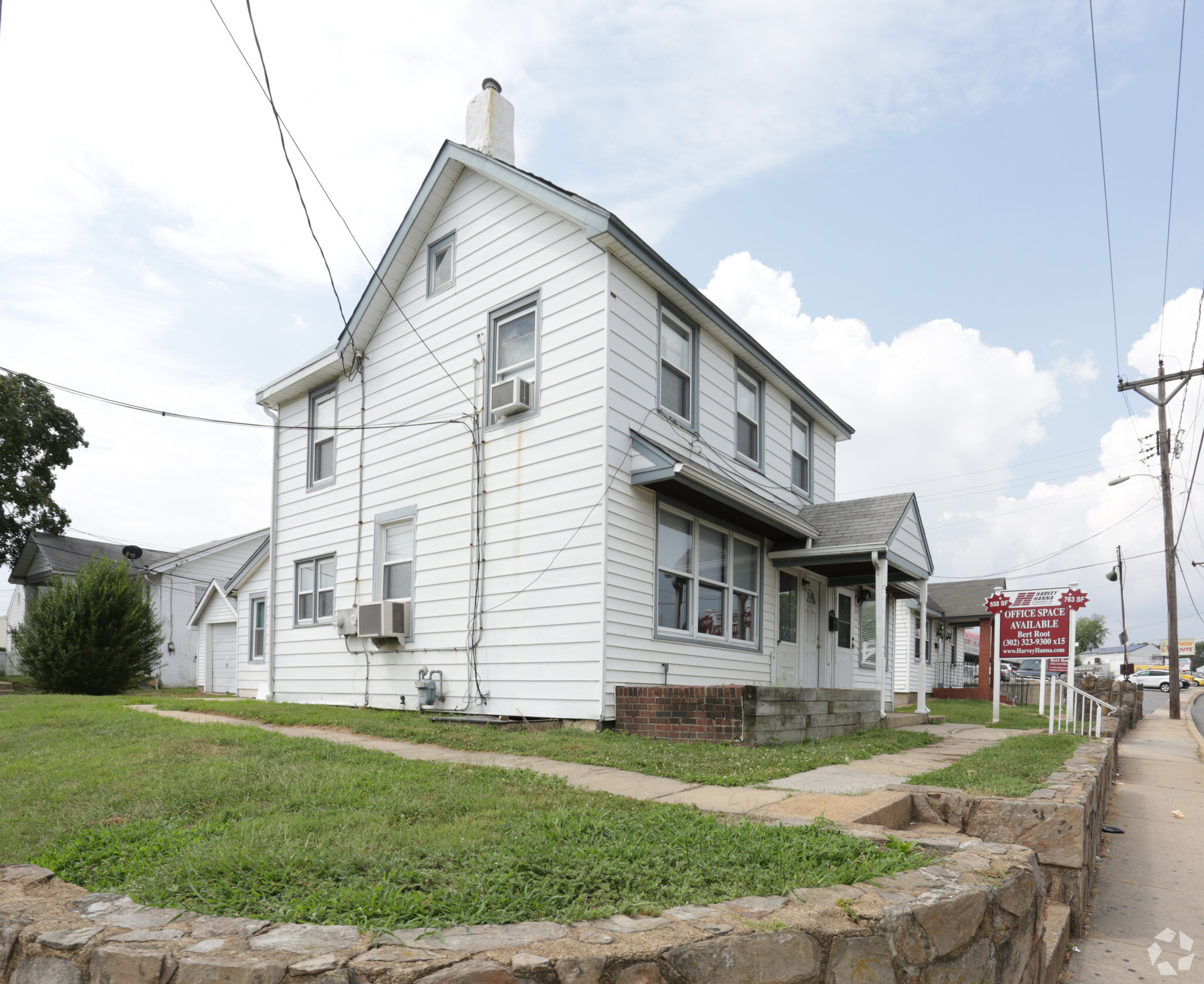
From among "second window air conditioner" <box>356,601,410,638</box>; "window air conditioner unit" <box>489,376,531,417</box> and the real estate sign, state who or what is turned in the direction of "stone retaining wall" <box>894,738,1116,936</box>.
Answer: the real estate sign

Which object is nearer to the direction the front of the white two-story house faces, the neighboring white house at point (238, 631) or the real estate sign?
the real estate sign

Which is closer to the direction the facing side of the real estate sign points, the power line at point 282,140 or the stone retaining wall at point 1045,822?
the stone retaining wall

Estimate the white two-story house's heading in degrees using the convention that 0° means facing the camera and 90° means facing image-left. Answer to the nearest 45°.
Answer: approximately 315°

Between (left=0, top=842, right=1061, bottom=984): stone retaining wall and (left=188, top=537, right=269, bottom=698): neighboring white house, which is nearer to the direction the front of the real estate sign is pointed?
the stone retaining wall

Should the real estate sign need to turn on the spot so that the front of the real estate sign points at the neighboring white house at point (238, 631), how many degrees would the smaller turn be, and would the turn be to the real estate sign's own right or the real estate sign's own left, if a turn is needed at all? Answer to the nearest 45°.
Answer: approximately 90° to the real estate sign's own right

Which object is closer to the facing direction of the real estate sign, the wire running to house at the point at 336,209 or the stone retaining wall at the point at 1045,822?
the stone retaining wall

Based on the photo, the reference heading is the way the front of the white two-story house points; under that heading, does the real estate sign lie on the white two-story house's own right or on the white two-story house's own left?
on the white two-story house's own left
